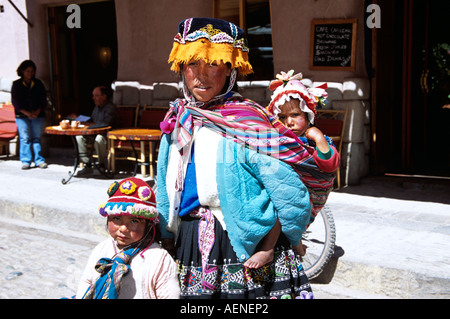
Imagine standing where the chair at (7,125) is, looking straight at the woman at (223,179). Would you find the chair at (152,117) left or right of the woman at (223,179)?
left

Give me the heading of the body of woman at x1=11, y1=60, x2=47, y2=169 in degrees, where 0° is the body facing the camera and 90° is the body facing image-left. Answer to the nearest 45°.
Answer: approximately 0°

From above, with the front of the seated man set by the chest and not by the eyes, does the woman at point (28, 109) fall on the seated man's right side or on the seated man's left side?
on the seated man's right side

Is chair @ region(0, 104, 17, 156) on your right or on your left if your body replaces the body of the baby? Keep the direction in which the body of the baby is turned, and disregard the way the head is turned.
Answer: on your right

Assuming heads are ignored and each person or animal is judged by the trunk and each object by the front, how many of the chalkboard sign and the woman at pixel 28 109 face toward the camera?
2

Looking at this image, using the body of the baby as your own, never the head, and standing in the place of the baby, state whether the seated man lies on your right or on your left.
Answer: on your right
